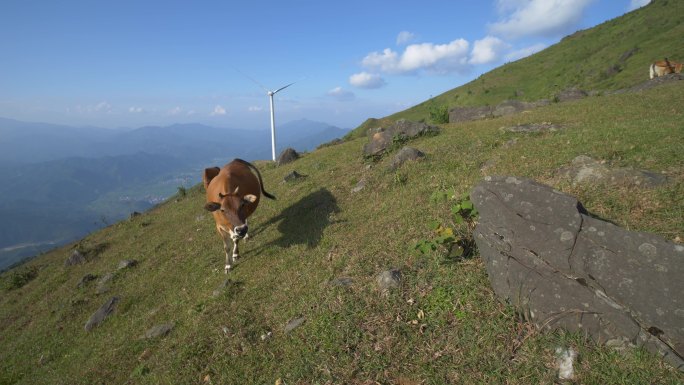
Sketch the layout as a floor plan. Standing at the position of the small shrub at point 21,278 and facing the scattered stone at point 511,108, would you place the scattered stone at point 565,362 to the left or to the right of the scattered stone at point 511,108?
right

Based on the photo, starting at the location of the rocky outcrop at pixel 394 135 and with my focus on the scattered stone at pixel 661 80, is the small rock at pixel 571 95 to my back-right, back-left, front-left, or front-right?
front-left

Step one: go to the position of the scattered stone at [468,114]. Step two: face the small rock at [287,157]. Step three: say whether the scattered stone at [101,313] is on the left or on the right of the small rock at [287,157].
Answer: left

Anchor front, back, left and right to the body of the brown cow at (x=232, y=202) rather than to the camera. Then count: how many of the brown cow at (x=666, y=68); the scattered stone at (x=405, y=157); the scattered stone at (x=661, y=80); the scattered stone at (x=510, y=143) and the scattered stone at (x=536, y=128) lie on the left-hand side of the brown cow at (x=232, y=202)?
5

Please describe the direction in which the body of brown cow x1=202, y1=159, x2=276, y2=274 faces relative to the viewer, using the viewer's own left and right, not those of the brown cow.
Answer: facing the viewer

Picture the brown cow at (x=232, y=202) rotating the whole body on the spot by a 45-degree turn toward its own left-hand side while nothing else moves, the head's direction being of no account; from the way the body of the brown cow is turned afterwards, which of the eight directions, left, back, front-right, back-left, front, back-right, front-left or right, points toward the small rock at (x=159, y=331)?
right

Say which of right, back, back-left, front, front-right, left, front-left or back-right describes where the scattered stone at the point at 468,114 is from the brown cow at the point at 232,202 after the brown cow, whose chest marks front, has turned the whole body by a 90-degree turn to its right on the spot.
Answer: back-right

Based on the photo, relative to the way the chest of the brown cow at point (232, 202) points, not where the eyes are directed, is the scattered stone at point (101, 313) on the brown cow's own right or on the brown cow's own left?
on the brown cow's own right

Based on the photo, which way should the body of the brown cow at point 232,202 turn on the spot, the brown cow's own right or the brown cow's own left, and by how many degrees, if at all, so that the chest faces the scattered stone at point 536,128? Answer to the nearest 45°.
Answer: approximately 90° to the brown cow's own left

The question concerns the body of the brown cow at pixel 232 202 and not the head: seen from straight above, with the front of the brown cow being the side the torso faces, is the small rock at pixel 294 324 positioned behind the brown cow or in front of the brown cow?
in front

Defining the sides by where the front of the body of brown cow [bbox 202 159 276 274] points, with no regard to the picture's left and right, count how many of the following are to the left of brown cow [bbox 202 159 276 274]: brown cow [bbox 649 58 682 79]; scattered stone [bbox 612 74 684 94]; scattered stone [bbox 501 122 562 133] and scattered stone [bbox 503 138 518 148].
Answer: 4

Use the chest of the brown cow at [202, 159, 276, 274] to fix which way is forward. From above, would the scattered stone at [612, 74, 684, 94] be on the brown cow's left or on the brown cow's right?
on the brown cow's left

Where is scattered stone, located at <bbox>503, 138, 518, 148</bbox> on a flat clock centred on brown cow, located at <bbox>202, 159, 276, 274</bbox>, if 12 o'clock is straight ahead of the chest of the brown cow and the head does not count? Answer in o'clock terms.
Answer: The scattered stone is roughly at 7 o'clock from the brown cow.

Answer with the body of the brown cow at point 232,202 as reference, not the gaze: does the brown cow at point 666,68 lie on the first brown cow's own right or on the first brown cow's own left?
on the first brown cow's own left

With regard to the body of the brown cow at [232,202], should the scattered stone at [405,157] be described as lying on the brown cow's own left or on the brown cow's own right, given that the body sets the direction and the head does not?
on the brown cow's own left

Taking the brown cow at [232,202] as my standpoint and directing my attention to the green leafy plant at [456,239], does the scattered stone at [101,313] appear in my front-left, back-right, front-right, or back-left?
back-right
